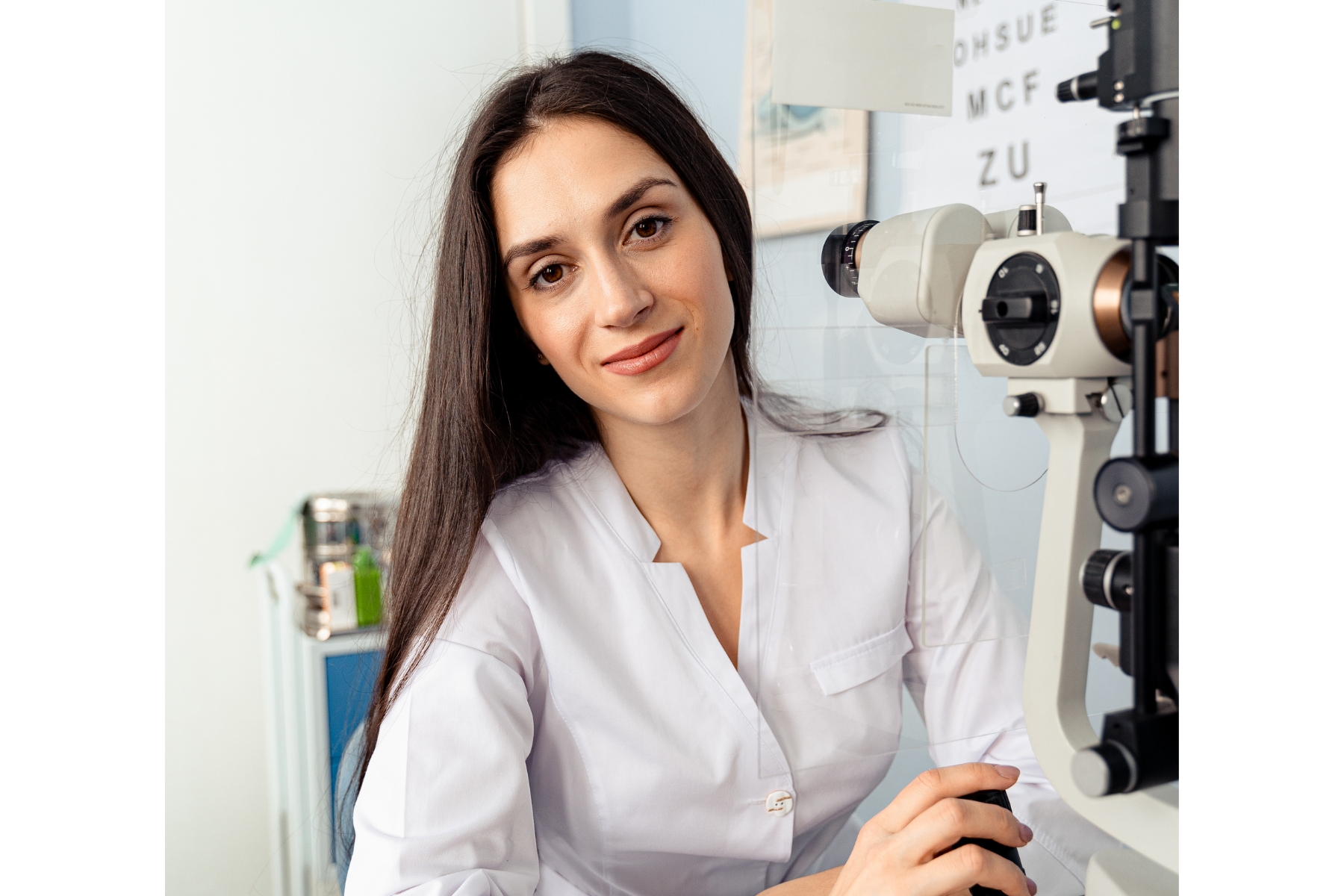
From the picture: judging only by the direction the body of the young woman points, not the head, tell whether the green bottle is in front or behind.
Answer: behind

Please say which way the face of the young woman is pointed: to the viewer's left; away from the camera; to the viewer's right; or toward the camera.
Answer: toward the camera

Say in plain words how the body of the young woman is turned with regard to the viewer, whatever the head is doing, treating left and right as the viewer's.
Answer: facing the viewer and to the right of the viewer

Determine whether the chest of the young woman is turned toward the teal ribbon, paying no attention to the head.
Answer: no

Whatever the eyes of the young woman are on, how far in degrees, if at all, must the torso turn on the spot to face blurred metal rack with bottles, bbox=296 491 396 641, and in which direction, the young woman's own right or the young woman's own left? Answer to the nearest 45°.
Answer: approximately 180°
